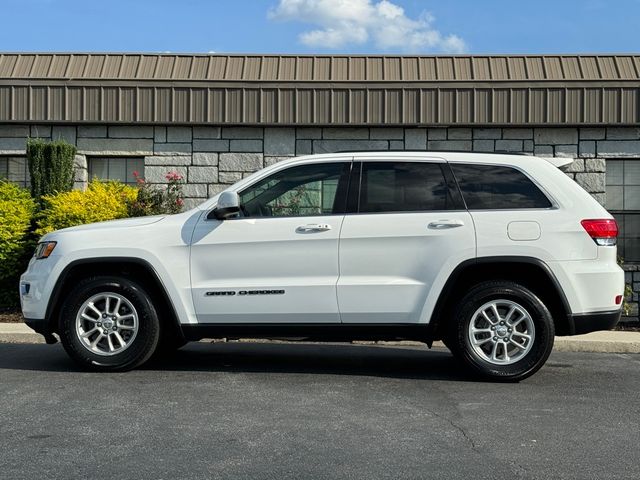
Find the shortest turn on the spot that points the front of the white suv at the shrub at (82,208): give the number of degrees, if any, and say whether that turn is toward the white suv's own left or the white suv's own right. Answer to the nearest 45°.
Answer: approximately 45° to the white suv's own right

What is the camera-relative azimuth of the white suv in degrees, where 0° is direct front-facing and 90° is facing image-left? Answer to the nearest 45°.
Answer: approximately 90°

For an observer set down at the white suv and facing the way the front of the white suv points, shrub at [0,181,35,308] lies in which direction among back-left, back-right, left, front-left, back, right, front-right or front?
front-right

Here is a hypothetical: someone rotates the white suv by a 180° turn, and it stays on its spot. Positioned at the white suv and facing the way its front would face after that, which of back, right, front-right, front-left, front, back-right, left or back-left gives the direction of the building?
left

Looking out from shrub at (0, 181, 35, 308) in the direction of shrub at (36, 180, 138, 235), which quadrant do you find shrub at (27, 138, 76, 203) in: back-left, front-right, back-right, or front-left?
front-left

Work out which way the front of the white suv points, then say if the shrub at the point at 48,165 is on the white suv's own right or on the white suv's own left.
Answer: on the white suv's own right

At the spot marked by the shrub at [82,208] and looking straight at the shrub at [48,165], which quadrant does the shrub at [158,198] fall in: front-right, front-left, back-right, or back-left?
back-right

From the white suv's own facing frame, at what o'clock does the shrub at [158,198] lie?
The shrub is roughly at 2 o'clock from the white suv.
